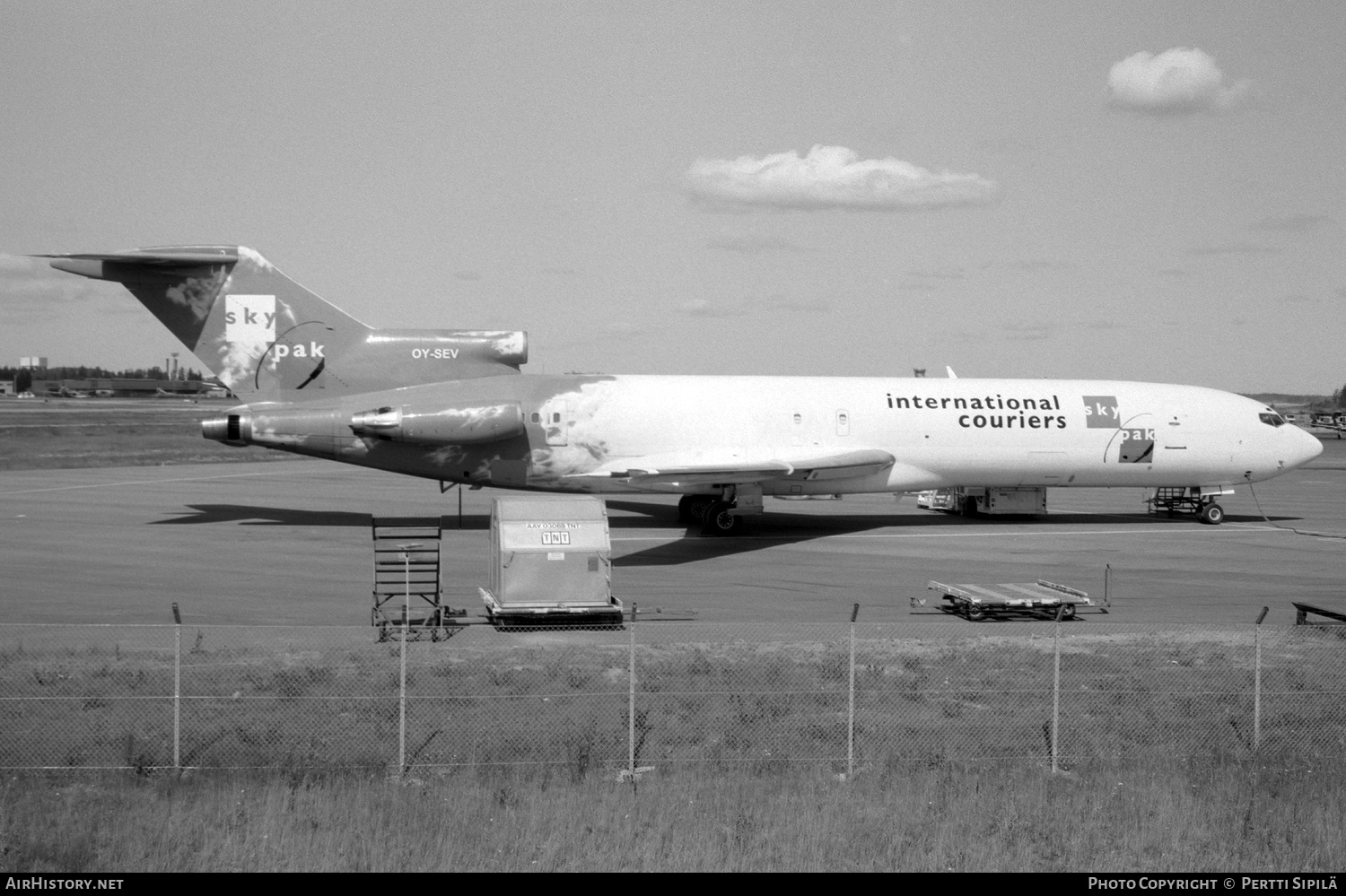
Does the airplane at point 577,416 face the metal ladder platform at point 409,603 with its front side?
no

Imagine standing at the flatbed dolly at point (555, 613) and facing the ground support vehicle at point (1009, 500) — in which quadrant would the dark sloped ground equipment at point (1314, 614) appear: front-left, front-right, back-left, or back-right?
front-right

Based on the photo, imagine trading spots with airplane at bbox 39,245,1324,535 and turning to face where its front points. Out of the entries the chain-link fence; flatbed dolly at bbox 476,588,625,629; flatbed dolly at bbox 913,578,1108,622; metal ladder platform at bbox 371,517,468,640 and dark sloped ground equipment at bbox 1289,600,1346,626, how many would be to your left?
0

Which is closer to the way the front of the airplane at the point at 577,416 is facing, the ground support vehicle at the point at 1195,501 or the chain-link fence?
the ground support vehicle

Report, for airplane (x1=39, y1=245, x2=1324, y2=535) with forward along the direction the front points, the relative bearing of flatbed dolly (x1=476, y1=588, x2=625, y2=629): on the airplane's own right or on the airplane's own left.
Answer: on the airplane's own right

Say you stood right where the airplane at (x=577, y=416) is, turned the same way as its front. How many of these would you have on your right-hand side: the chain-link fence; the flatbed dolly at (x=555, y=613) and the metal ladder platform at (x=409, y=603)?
3

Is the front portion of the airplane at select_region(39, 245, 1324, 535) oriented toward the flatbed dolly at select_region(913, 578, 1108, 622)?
no

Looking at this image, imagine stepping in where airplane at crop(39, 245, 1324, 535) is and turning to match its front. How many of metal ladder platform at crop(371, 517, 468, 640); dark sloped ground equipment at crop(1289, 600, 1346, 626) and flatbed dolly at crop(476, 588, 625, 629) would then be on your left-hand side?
0

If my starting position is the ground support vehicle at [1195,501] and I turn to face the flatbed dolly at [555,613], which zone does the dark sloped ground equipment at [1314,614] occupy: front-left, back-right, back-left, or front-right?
front-left

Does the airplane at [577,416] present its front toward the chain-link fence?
no

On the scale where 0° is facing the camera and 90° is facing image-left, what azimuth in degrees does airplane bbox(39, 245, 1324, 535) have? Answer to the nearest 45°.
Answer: approximately 270°

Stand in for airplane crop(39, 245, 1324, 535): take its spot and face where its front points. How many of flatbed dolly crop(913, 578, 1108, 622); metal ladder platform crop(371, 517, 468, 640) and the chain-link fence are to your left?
0
